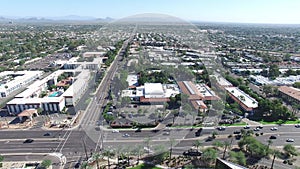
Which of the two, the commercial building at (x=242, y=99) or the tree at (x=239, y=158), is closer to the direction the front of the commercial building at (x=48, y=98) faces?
the tree

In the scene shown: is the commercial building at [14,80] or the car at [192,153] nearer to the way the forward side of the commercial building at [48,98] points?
the car

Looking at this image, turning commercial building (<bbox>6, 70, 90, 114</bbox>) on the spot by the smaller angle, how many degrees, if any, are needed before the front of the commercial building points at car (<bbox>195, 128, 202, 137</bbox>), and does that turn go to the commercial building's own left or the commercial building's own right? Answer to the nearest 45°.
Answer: approximately 45° to the commercial building's own left

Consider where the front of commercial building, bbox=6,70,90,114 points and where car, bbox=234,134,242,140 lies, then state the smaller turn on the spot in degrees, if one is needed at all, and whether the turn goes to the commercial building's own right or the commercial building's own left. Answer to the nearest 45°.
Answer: approximately 45° to the commercial building's own left

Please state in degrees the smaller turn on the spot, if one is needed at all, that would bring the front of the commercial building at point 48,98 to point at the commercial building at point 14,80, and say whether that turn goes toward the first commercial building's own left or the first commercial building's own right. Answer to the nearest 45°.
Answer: approximately 180°

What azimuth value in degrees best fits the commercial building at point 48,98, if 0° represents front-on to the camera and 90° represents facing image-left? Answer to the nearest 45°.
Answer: approximately 0°

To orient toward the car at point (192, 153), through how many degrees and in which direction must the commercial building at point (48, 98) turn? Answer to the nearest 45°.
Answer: approximately 45° to its left

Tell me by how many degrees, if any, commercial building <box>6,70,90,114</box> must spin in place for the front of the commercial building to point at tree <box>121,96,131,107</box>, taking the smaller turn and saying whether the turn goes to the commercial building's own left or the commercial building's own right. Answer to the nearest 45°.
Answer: approximately 45° to the commercial building's own left

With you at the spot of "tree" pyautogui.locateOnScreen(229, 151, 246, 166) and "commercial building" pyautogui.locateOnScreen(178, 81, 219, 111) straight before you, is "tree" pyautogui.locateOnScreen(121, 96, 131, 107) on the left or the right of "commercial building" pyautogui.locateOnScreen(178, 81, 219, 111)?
left

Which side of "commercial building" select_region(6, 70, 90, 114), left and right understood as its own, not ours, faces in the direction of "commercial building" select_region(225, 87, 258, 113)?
left
